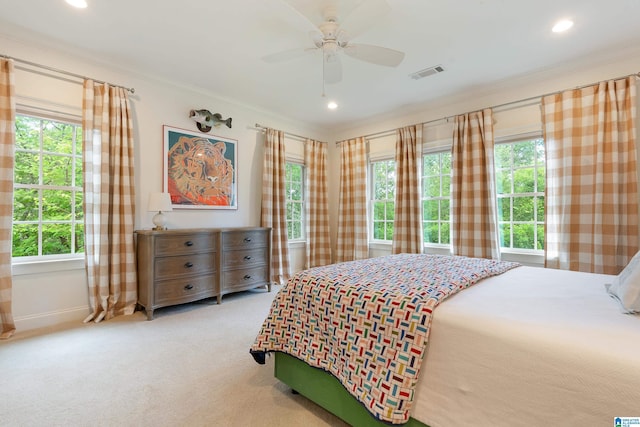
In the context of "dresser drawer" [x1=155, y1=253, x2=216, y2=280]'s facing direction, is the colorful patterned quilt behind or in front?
in front

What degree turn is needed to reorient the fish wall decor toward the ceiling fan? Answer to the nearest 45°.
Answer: approximately 90° to its left

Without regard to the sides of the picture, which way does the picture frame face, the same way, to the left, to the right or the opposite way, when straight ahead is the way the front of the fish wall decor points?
to the left

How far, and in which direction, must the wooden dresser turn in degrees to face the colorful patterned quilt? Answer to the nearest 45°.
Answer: approximately 45° to its right

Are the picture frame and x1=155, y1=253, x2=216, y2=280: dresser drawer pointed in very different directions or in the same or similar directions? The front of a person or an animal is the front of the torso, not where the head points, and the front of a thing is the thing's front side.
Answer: same or similar directions

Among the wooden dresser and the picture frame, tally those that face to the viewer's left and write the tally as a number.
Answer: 0

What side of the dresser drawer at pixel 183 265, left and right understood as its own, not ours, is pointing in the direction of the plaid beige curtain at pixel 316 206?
left

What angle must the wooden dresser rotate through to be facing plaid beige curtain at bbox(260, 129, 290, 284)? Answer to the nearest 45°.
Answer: approximately 90° to its left

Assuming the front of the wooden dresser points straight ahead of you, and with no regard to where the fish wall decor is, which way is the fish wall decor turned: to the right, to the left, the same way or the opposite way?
to the right

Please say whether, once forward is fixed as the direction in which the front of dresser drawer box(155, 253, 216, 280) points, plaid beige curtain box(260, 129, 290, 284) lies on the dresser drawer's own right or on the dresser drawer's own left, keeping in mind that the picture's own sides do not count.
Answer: on the dresser drawer's own left

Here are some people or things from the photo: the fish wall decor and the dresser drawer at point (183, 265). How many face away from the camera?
0

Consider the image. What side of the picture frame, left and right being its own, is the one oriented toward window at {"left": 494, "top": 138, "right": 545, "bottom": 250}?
front

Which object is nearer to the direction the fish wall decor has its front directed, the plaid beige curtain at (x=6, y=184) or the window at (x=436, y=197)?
the plaid beige curtain

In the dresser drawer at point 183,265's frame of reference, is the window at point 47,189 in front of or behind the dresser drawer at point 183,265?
behind

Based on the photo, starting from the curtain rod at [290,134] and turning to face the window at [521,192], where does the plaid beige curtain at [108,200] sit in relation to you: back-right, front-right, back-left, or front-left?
back-right

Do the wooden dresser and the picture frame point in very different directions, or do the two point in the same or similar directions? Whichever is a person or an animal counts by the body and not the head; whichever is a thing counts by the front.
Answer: same or similar directions

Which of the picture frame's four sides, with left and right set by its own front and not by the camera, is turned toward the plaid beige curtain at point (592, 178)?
front

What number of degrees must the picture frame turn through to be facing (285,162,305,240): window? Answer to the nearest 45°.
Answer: approximately 90° to its left

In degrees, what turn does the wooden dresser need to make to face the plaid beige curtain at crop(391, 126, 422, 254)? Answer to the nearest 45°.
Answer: approximately 45° to its left

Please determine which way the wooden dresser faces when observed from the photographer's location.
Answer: facing the viewer and to the right of the viewer
